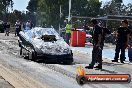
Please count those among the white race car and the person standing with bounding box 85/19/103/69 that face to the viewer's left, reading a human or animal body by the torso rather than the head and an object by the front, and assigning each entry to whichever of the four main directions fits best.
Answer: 1

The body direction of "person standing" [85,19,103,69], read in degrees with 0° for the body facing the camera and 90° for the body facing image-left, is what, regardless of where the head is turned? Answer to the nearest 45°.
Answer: approximately 90°

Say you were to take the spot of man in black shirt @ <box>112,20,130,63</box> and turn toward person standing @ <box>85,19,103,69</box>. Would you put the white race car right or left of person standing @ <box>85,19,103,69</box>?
right

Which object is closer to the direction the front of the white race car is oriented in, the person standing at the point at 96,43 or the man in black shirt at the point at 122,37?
the person standing

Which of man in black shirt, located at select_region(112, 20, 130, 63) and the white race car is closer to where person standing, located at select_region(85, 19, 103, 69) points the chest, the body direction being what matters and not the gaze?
the white race car

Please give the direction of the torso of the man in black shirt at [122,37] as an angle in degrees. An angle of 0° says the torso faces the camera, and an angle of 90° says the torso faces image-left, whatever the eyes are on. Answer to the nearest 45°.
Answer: approximately 45°

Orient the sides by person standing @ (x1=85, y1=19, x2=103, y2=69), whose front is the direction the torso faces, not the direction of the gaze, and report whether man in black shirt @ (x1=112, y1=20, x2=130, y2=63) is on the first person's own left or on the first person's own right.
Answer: on the first person's own right
